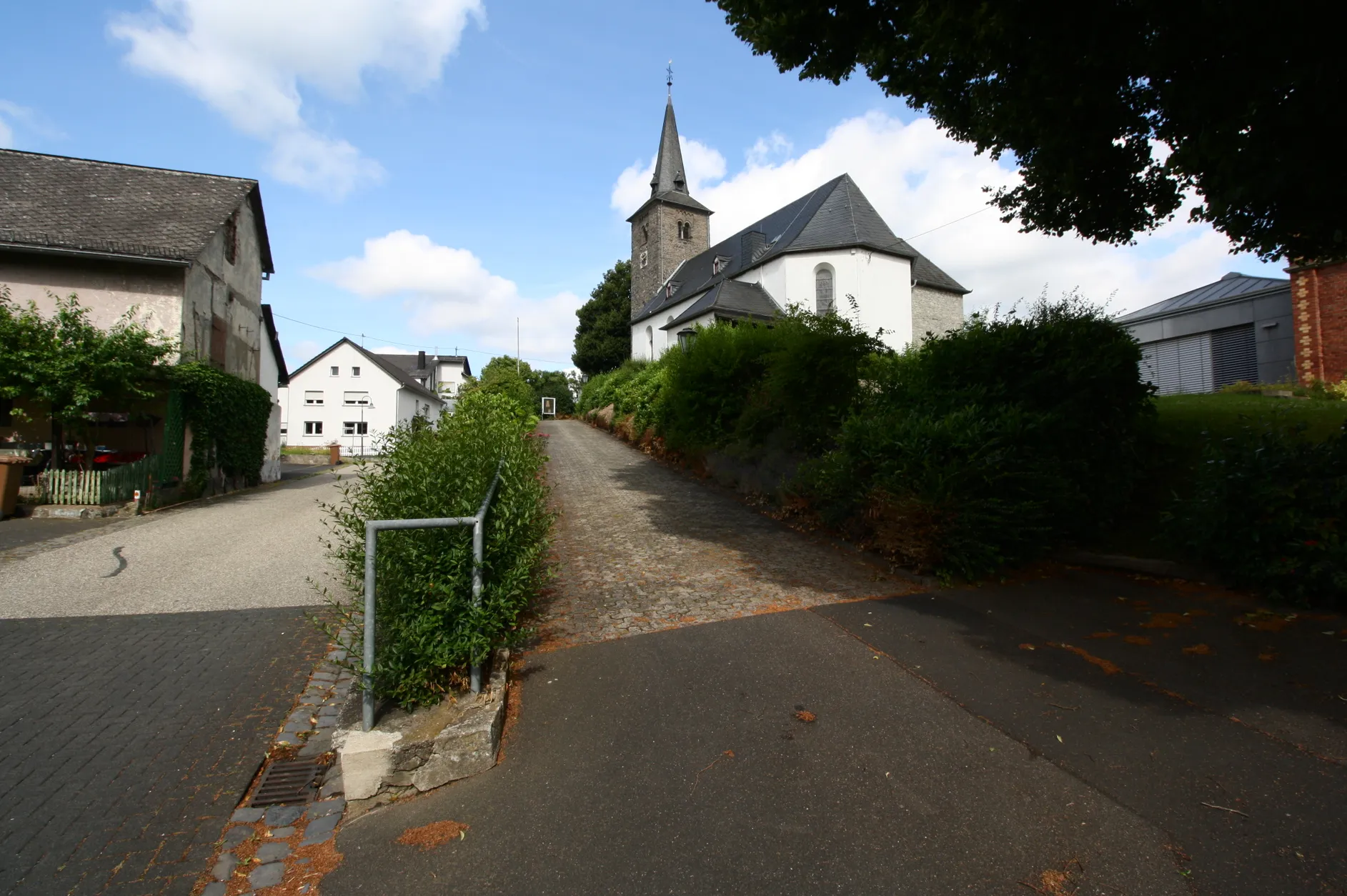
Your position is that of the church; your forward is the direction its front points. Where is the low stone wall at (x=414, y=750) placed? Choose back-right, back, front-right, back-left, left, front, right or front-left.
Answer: back-left

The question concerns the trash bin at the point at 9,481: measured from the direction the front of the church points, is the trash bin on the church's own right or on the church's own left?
on the church's own left

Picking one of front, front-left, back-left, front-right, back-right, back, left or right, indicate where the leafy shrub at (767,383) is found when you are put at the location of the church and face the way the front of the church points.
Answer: back-left

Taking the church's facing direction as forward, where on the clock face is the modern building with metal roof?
The modern building with metal roof is roughly at 6 o'clock from the church.

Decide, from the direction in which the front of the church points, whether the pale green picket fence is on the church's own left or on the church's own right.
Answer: on the church's own left

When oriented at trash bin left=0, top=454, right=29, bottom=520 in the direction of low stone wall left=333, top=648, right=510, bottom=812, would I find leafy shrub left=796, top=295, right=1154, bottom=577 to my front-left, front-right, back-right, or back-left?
front-left

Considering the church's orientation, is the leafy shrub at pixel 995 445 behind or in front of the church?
behind

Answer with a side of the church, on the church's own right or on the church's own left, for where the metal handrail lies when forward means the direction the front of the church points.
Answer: on the church's own left

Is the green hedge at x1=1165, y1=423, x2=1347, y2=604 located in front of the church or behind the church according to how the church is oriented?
behind

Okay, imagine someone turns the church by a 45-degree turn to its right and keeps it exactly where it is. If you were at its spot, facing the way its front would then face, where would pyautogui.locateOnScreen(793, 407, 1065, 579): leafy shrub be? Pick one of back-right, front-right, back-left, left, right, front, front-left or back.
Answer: back

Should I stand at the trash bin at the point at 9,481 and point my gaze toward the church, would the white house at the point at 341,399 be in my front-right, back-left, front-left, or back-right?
front-left

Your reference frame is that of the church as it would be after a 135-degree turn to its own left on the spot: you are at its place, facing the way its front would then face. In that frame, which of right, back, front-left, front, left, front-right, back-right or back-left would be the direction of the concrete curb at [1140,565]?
front

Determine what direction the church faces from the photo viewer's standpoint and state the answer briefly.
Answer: facing away from the viewer and to the left of the viewer

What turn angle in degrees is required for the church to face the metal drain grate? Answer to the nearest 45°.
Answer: approximately 135° to its left
